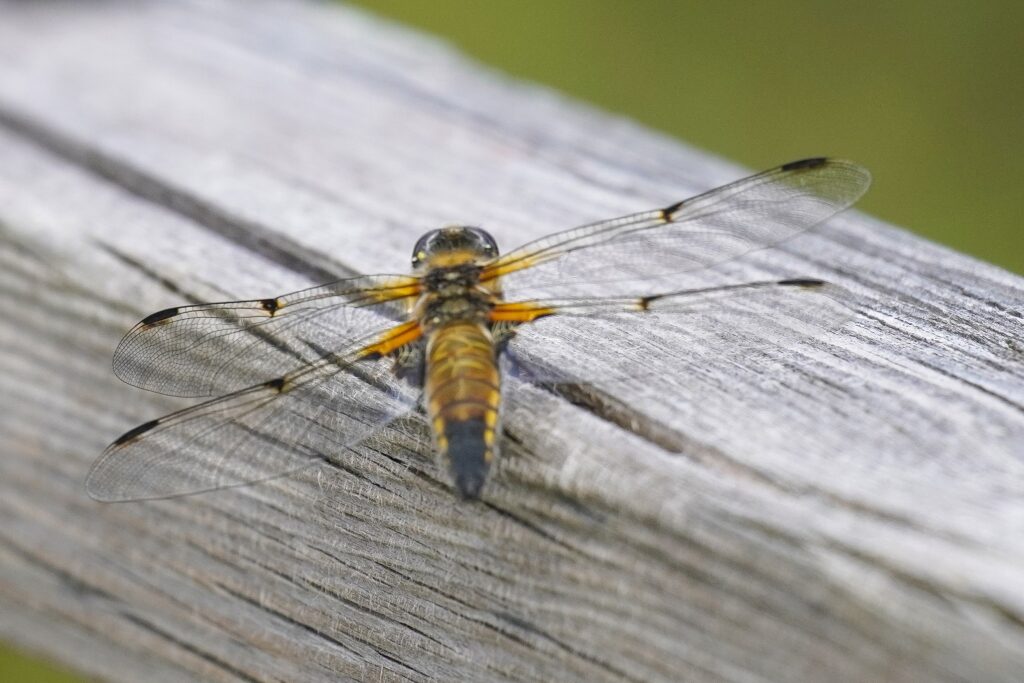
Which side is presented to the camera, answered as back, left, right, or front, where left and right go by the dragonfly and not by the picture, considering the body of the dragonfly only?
back
